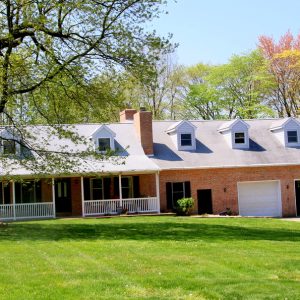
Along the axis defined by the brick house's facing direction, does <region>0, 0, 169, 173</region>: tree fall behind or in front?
in front

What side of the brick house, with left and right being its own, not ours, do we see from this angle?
front
